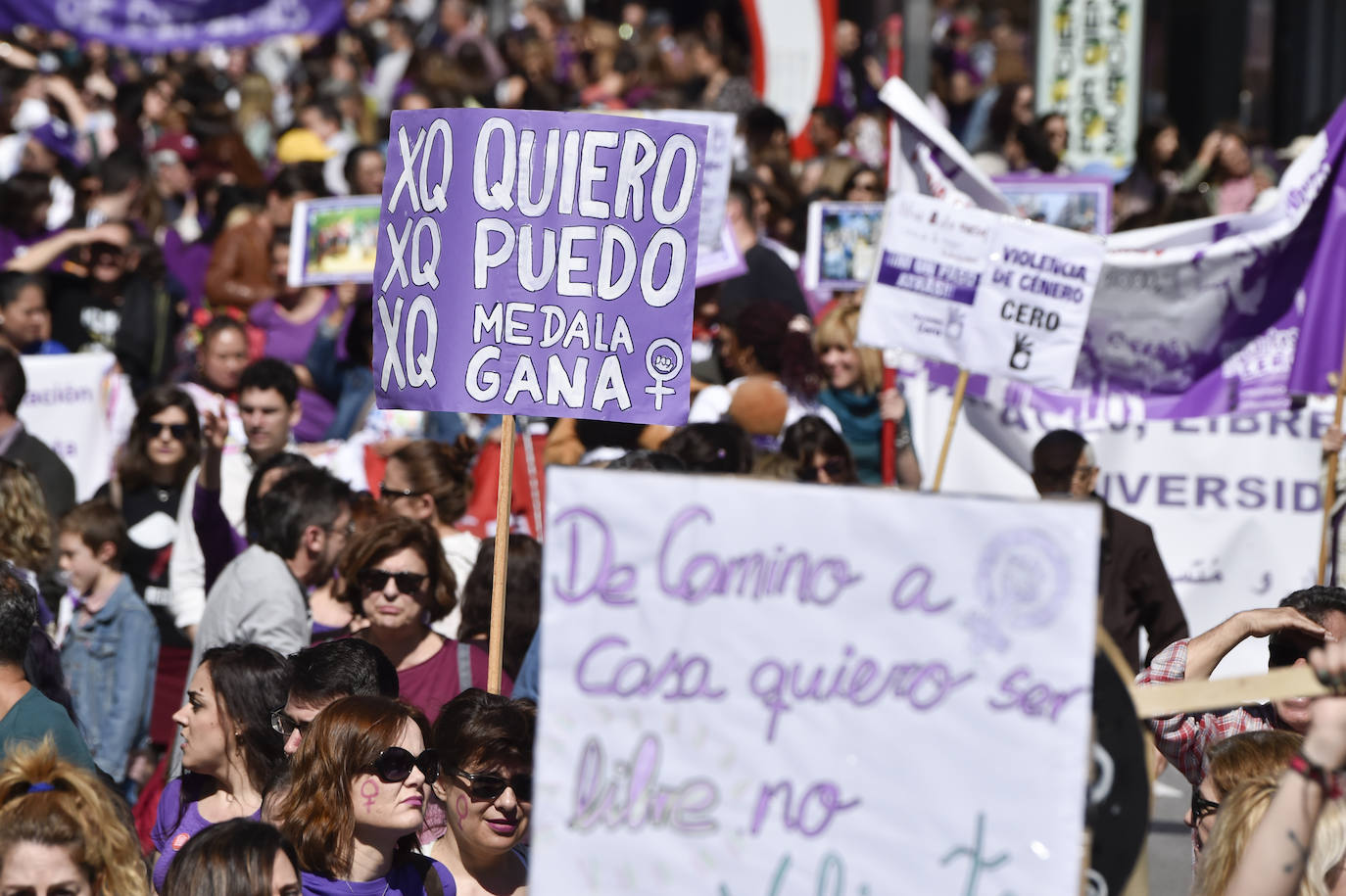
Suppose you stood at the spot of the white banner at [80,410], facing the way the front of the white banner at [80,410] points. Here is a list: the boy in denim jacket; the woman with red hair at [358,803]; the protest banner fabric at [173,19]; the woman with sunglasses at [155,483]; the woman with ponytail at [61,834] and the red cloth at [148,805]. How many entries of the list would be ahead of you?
5

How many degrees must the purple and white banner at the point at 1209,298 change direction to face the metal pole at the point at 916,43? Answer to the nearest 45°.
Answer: approximately 180°

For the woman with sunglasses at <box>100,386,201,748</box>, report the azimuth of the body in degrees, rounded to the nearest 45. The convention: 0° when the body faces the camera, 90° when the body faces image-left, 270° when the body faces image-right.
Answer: approximately 0°

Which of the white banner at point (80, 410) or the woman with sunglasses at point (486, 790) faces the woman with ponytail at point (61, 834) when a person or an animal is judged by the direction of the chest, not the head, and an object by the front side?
the white banner

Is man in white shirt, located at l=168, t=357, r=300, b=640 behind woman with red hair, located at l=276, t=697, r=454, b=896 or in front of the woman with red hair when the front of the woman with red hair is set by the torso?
behind

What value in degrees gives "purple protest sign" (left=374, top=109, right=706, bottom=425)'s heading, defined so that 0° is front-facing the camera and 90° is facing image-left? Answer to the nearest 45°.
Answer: approximately 0°
